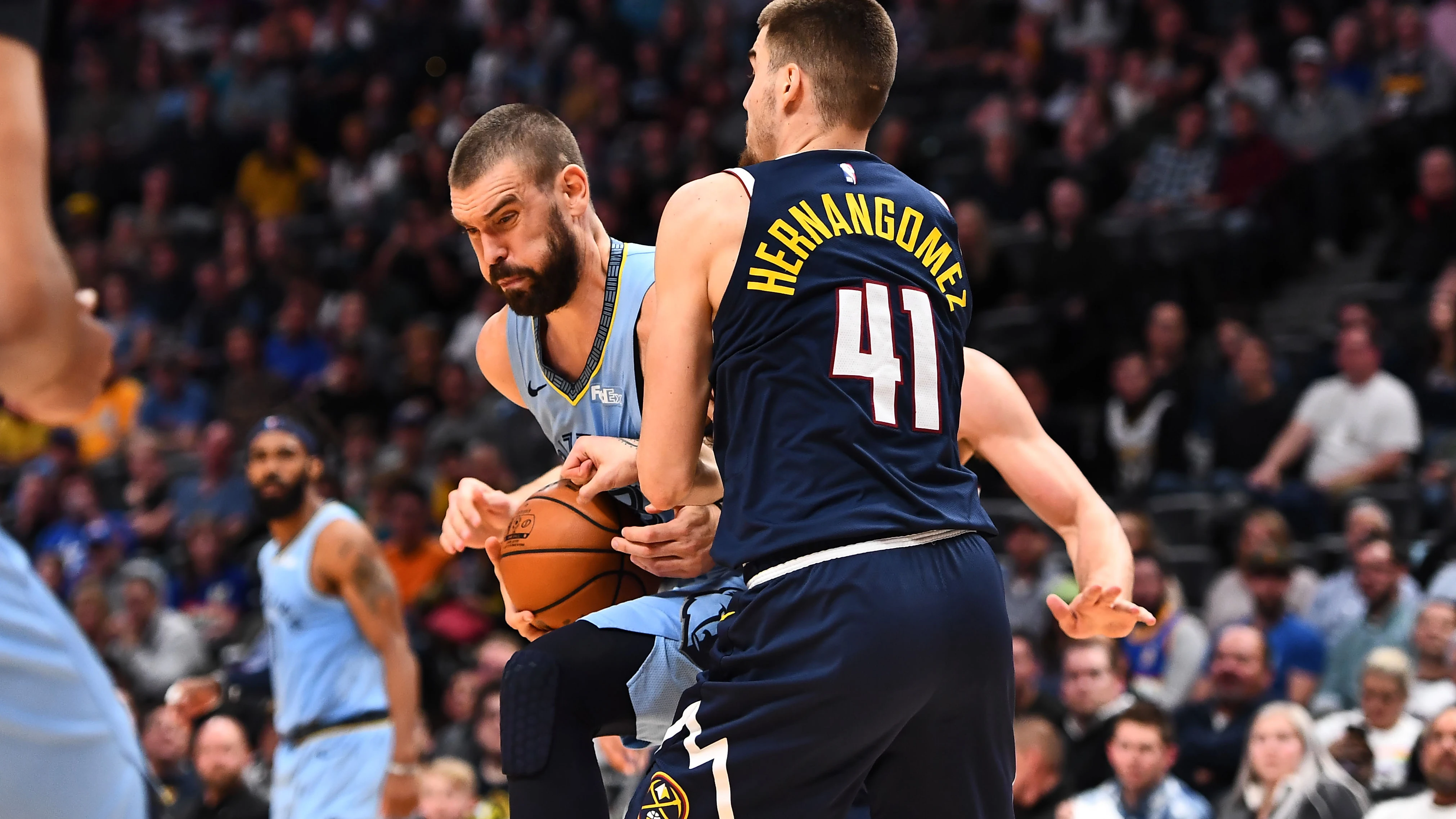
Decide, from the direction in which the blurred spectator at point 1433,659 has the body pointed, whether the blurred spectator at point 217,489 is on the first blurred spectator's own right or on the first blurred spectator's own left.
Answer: on the first blurred spectator's own right

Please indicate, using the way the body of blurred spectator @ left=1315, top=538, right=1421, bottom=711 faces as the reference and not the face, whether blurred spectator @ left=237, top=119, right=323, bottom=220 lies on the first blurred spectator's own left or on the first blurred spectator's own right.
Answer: on the first blurred spectator's own right

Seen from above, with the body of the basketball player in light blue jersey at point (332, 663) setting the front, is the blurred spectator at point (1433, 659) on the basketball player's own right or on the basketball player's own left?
on the basketball player's own left

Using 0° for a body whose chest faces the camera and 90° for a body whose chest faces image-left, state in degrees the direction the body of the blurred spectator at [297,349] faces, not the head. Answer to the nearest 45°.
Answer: approximately 0°

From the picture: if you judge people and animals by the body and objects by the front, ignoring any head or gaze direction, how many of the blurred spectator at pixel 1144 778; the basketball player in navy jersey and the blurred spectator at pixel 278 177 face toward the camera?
2

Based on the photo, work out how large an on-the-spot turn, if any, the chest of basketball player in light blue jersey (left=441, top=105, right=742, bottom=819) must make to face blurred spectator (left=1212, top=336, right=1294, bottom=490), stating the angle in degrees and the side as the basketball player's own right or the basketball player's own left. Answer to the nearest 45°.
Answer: approximately 180°
